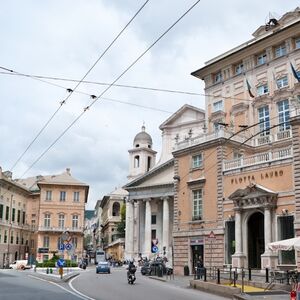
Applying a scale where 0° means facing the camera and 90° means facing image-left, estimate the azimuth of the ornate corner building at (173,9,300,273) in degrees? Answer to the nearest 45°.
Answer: approximately 45°
